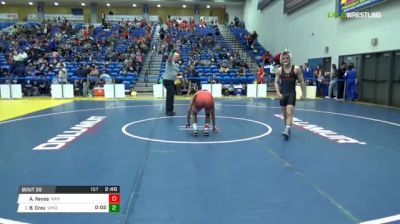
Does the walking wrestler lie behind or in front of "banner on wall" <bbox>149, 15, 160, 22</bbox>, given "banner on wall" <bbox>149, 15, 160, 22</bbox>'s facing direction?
in front

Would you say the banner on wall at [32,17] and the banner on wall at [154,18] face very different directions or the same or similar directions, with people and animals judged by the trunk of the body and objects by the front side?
same or similar directions

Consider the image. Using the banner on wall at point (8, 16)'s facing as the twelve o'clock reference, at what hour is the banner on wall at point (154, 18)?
the banner on wall at point (154, 18) is roughly at 10 o'clock from the banner on wall at point (8, 16).

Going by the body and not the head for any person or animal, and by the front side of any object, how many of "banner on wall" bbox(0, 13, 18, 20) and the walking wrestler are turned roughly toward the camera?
2

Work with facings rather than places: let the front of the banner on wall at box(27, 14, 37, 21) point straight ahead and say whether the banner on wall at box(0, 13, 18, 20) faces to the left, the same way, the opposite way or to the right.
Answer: the same way

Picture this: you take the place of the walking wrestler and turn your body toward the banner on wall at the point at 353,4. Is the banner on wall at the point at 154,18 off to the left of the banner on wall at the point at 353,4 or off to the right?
left

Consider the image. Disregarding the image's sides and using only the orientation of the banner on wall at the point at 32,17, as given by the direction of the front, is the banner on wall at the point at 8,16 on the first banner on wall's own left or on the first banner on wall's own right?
on the first banner on wall's own right

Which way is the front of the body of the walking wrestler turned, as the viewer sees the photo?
toward the camera

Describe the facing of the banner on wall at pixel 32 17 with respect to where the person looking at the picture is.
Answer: facing the viewer

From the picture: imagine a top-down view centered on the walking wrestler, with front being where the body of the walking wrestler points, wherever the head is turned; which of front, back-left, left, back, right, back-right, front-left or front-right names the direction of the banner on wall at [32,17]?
back-right

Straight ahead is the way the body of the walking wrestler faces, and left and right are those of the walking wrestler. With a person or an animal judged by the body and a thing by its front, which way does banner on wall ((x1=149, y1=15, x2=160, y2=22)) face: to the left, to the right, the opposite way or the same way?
the same way

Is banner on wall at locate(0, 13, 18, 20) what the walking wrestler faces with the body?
no

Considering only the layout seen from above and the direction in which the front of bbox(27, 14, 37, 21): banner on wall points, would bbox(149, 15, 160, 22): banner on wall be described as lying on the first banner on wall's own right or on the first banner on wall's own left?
on the first banner on wall's own left

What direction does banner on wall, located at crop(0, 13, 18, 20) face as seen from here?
toward the camera

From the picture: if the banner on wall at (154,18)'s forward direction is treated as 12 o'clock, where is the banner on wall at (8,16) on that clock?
the banner on wall at (8,16) is roughly at 3 o'clock from the banner on wall at (154,18).

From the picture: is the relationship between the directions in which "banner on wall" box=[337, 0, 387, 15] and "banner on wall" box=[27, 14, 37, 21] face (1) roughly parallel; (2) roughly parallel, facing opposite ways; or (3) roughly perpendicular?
roughly perpendicular

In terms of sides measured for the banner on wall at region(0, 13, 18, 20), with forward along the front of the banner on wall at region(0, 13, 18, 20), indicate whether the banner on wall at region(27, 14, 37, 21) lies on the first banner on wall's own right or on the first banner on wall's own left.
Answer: on the first banner on wall's own left

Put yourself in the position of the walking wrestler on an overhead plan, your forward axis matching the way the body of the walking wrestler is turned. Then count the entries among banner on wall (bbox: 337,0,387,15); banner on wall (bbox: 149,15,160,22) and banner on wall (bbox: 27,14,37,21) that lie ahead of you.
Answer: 0

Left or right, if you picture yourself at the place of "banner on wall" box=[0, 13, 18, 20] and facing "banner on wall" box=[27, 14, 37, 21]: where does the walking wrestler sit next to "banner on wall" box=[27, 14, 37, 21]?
right

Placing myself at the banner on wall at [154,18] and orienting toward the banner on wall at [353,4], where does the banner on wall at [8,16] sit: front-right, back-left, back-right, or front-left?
back-right

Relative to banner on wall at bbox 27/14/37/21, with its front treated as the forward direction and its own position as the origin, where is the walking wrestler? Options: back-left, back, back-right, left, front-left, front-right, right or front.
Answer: front
